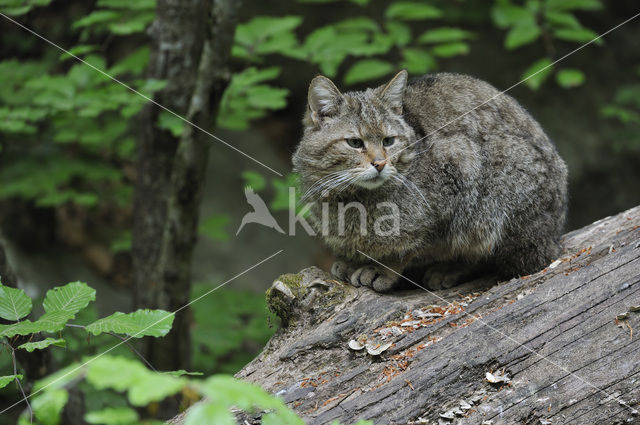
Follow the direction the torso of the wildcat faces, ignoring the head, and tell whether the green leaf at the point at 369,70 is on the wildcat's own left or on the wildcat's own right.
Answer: on the wildcat's own right

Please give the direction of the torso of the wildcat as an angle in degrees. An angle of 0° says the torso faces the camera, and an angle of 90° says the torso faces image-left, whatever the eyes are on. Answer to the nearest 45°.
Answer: approximately 45°

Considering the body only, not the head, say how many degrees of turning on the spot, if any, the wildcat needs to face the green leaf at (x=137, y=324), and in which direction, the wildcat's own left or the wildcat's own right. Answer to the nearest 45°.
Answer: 0° — it already faces it

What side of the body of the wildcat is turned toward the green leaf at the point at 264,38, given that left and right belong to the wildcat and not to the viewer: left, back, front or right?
right

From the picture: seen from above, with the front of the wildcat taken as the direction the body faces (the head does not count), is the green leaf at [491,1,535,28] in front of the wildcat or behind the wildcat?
behind

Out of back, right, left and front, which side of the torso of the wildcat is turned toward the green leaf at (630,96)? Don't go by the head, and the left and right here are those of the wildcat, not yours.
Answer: back

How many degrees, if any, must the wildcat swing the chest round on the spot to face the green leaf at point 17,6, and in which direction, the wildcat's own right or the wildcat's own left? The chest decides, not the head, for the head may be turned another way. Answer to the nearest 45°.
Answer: approximately 45° to the wildcat's own right

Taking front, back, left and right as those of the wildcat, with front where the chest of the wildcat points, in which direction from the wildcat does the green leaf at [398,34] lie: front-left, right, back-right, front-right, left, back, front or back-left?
back-right
